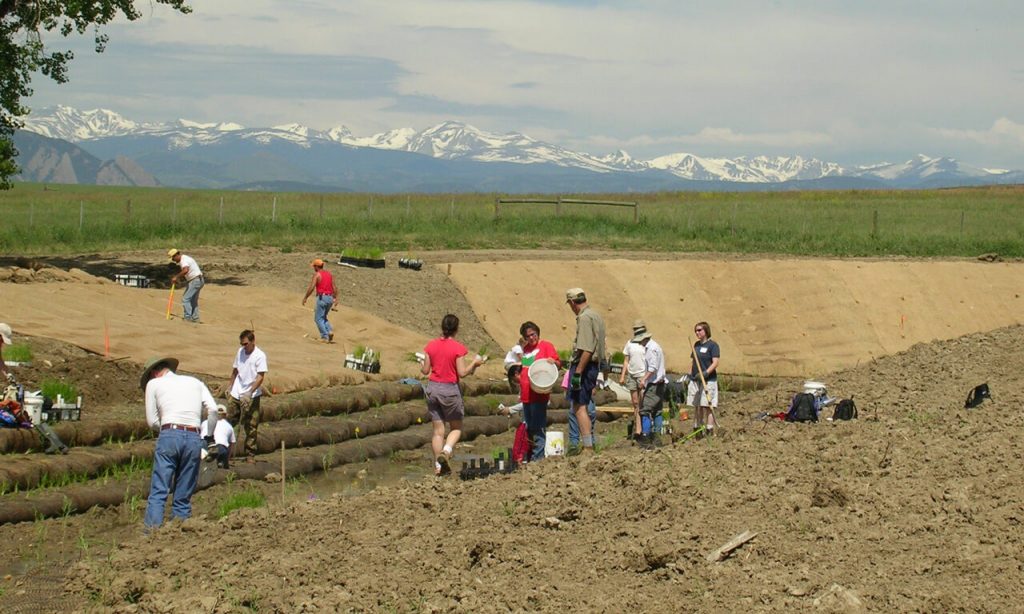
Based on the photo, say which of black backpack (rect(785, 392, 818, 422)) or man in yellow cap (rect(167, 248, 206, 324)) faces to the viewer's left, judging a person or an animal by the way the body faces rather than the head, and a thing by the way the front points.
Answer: the man in yellow cap

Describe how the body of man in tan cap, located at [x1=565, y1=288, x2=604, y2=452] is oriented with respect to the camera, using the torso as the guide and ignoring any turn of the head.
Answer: to the viewer's left

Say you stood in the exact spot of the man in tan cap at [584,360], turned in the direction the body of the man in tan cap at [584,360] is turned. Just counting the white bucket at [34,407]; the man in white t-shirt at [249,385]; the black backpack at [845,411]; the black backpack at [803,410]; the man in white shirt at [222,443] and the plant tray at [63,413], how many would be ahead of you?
4

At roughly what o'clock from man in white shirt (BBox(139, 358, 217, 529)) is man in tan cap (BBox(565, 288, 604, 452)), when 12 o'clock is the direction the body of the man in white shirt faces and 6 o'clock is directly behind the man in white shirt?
The man in tan cap is roughly at 2 o'clock from the man in white shirt.

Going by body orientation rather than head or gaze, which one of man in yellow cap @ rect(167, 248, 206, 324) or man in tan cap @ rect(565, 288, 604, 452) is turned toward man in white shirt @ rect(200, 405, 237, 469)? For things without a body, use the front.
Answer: man in tan cap @ rect(565, 288, 604, 452)

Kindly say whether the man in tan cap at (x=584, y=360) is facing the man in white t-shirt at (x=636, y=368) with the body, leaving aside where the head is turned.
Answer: no

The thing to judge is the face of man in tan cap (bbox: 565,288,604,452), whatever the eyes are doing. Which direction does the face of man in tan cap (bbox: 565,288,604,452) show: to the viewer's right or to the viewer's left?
to the viewer's left

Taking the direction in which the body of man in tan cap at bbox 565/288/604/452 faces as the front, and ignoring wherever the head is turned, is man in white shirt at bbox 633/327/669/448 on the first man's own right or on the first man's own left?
on the first man's own right

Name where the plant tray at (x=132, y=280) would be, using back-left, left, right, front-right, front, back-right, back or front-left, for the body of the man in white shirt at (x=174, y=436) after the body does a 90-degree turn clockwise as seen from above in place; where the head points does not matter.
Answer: left

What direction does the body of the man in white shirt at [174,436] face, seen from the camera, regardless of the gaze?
away from the camera

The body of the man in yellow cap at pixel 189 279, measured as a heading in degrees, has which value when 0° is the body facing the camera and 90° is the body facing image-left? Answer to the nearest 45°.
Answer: approximately 90°

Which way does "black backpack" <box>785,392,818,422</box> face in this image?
toward the camera

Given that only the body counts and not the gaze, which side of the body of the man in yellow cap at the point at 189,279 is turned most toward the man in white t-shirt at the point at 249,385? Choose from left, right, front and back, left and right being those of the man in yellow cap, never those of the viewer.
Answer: left

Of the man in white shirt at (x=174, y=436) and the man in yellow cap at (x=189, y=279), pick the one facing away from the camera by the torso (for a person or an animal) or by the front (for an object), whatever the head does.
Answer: the man in white shirt

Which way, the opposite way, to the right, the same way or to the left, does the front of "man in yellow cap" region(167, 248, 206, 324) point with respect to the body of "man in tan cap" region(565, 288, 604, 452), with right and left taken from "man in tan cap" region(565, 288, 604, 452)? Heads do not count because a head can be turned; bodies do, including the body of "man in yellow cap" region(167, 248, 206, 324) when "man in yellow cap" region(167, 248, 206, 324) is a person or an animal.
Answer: the same way

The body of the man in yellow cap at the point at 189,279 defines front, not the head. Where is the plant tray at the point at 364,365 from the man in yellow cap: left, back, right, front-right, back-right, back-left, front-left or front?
back-left

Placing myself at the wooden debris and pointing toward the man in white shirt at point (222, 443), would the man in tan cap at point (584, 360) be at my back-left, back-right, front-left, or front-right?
front-right
